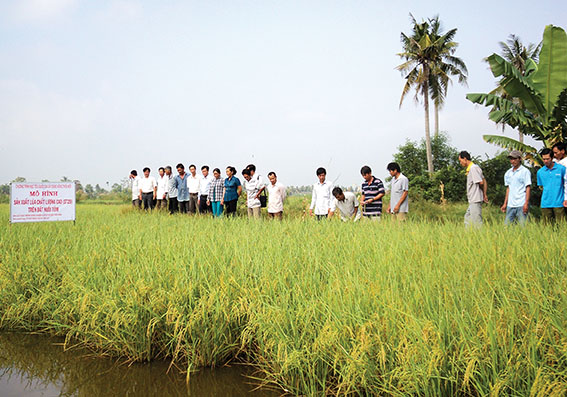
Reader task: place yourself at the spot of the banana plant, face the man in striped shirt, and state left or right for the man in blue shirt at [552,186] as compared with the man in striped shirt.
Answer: left

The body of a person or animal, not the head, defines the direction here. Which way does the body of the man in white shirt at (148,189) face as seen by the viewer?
toward the camera

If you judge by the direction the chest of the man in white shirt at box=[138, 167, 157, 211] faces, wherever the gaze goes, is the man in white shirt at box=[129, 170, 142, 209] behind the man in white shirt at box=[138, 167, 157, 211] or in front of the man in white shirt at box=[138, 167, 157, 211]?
behind

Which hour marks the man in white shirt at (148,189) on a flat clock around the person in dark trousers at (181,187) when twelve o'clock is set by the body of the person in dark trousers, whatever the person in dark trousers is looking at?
The man in white shirt is roughly at 4 o'clock from the person in dark trousers.

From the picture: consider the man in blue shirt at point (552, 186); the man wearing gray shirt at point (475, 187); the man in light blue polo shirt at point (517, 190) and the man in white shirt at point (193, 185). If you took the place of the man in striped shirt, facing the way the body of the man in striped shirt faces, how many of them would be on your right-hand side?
1

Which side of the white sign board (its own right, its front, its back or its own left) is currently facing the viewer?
front

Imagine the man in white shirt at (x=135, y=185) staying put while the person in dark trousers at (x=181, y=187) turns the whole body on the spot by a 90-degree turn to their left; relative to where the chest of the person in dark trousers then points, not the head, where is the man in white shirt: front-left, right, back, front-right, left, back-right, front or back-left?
back-left

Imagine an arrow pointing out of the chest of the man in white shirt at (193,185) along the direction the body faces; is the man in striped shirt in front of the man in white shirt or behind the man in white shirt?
in front

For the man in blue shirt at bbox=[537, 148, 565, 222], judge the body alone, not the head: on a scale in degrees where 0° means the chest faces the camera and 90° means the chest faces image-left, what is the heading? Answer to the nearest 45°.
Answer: approximately 0°

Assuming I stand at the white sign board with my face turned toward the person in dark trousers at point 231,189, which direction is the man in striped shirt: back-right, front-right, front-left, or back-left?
front-right

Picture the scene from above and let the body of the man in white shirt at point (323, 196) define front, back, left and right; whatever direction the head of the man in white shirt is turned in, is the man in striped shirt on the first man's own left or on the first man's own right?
on the first man's own left

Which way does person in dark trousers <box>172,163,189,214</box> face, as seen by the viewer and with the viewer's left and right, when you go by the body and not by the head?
facing the viewer

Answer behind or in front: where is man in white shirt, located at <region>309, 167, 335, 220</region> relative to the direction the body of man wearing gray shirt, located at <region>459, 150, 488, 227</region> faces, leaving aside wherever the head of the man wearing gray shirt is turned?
in front

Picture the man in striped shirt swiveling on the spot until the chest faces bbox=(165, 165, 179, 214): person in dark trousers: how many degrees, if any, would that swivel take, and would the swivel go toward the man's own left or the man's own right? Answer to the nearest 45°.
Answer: approximately 90° to the man's own right

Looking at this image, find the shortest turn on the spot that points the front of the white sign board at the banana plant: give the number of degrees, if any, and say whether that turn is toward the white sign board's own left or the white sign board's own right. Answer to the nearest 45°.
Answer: approximately 90° to the white sign board's own left

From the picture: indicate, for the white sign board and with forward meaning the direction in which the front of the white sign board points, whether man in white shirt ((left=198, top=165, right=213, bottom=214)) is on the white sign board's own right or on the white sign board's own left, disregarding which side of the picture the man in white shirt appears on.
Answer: on the white sign board's own left

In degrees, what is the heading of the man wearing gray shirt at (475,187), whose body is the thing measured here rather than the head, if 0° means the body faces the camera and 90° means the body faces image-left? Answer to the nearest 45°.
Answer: approximately 90°
